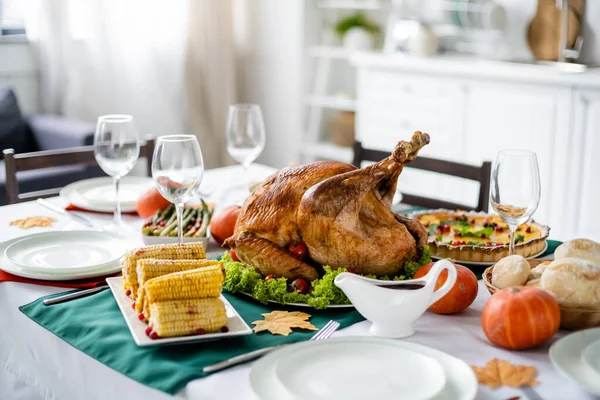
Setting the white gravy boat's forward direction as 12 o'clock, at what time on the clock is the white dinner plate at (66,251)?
The white dinner plate is roughly at 1 o'clock from the white gravy boat.

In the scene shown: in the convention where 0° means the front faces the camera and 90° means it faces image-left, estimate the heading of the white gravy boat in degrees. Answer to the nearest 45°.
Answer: approximately 90°

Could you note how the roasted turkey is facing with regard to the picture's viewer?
facing to the left of the viewer

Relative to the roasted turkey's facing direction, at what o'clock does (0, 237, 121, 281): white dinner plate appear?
The white dinner plate is roughly at 12 o'clock from the roasted turkey.

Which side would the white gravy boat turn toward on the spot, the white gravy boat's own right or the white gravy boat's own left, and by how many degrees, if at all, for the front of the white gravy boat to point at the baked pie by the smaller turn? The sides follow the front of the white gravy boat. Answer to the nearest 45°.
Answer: approximately 90° to the white gravy boat's own right

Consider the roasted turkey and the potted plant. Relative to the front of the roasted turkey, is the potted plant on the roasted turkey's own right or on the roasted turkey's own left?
on the roasted turkey's own right
